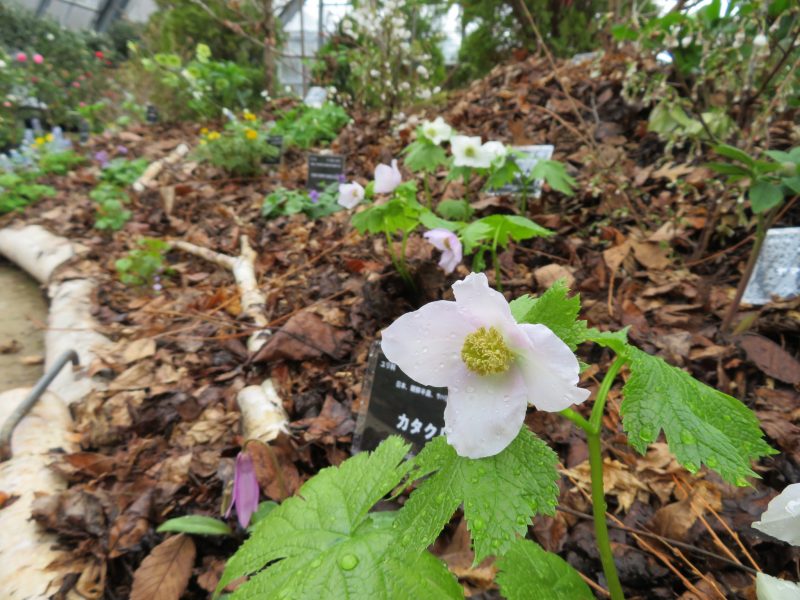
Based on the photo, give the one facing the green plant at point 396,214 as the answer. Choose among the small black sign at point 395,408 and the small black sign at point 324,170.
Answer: the small black sign at point 324,170

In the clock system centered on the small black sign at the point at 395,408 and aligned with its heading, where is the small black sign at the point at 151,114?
the small black sign at the point at 151,114 is roughly at 5 o'clock from the small black sign at the point at 395,408.

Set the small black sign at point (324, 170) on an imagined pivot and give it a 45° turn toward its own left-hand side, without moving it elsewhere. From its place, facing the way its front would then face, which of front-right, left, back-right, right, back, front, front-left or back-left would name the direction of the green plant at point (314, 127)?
back-left

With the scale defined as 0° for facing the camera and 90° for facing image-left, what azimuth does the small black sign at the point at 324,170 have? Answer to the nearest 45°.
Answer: approximately 0°

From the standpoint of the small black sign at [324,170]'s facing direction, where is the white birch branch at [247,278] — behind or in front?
in front

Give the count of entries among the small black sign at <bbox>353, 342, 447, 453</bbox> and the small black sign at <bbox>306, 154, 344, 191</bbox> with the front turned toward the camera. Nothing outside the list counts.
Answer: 2

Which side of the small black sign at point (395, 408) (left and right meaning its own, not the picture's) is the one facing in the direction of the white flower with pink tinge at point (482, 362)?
front

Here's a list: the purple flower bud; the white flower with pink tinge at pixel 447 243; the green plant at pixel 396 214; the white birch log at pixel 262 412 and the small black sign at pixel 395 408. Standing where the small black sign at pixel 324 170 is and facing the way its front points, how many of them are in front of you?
5

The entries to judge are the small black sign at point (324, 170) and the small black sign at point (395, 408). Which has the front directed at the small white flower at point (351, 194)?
the small black sign at point (324, 170)

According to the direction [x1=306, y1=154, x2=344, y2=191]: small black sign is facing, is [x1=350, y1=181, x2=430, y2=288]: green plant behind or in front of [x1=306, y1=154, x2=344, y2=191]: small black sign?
in front

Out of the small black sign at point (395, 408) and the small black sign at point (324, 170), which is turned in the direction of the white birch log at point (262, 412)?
the small black sign at point (324, 170)

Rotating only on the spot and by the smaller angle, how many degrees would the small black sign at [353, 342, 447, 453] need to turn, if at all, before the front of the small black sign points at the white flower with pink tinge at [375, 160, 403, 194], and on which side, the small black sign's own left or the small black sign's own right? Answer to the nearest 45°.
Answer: approximately 180°

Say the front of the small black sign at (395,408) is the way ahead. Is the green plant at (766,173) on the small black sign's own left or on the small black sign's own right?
on the small black sign's own left

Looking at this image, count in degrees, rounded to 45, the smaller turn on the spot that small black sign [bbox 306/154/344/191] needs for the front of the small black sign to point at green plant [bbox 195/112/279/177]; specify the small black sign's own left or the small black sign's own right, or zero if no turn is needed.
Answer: approximately 135° to the small black sign's own right
